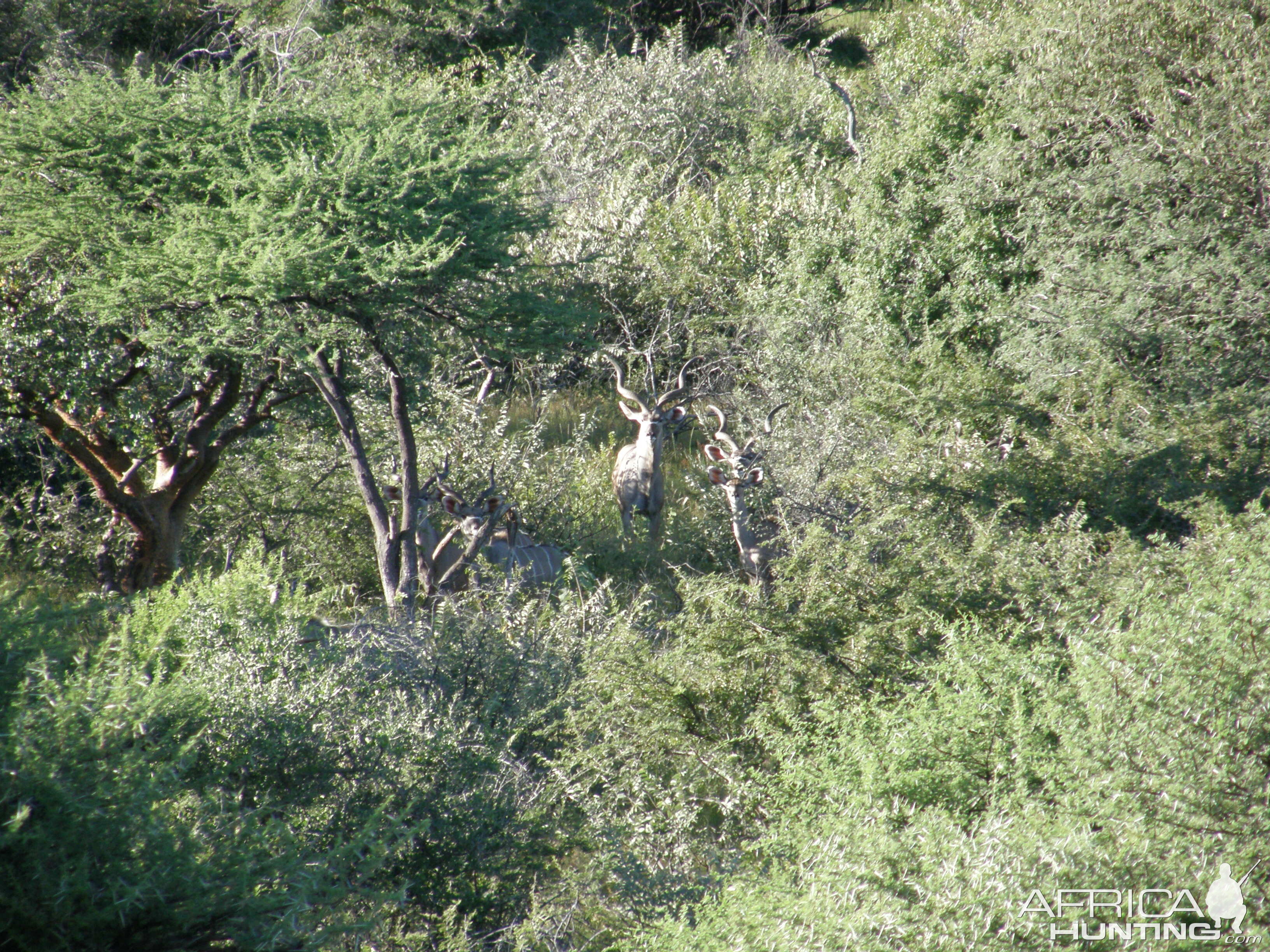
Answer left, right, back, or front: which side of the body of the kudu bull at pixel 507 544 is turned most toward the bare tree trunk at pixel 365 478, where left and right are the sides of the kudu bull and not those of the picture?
front

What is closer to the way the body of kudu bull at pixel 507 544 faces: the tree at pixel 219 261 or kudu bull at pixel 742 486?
the tree

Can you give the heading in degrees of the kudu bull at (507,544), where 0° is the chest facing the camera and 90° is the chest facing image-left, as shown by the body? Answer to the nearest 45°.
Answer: approximately 45°

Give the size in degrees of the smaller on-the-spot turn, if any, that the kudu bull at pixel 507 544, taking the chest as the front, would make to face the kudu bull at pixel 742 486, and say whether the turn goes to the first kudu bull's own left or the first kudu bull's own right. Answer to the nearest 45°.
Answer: approximately 135° to the first kudu bull's own left

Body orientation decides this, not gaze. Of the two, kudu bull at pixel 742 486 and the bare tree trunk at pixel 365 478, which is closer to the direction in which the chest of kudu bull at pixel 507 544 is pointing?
the bare tree trunk

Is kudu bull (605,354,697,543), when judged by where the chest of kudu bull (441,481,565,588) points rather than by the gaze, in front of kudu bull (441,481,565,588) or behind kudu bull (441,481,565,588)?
behind

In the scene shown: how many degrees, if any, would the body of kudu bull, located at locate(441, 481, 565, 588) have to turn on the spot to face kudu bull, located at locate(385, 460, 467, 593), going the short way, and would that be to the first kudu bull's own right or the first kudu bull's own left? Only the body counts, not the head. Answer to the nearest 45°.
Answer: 0° — it already faces it
